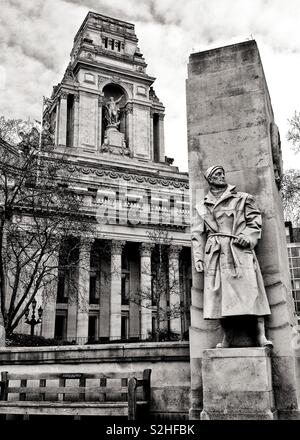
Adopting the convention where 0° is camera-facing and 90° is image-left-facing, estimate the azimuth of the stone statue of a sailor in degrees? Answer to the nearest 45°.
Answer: approximately 0°
